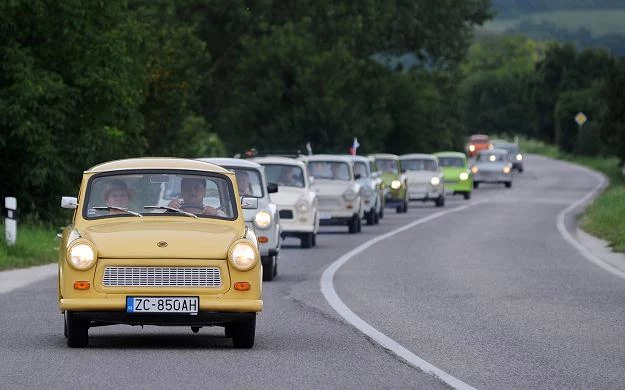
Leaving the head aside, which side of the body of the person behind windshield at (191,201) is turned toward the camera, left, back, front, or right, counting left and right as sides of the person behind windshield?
front

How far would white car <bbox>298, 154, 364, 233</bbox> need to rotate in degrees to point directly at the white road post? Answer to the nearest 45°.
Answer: approximately 45° to its right

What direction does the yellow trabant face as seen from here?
toward the camera

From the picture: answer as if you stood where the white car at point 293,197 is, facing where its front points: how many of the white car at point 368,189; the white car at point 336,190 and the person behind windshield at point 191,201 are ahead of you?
1

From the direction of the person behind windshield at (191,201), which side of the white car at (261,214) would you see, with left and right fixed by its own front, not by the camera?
front

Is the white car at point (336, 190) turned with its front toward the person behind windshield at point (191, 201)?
yes

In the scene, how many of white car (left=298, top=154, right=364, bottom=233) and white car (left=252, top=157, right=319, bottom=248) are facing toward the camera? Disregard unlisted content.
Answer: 2

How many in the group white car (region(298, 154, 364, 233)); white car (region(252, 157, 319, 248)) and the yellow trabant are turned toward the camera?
3

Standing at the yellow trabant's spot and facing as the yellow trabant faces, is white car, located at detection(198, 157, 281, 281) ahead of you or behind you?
behind

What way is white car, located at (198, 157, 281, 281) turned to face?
toward the camera

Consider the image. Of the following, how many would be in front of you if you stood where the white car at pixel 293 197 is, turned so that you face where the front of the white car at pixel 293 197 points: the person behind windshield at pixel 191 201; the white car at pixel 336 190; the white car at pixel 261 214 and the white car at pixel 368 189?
2

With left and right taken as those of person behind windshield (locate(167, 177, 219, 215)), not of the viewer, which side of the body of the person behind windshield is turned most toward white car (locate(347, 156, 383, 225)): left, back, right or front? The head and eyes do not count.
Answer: back
